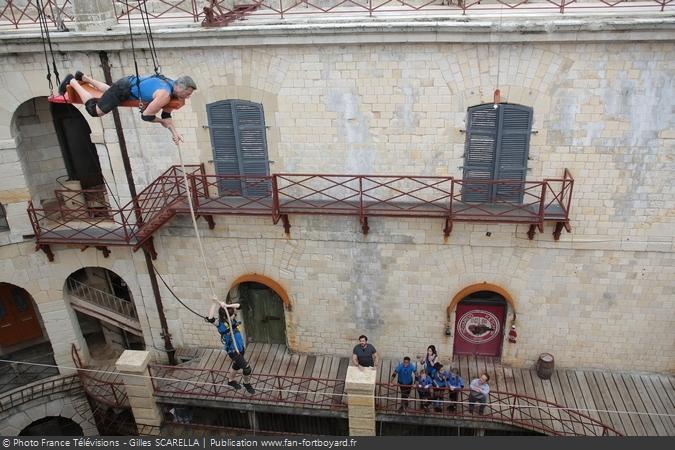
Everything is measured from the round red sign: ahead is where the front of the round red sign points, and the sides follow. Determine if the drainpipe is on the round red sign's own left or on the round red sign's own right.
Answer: on the round red sign's own right

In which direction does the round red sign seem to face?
toward the camera

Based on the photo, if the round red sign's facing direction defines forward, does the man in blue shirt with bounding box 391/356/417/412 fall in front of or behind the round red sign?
in front

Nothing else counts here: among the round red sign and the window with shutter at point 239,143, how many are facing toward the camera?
2

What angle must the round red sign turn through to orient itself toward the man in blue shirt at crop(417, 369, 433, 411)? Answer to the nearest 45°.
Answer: approximately 45° to its right

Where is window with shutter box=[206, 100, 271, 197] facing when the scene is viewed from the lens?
facing the viewer

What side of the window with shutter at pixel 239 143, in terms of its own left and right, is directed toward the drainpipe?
right

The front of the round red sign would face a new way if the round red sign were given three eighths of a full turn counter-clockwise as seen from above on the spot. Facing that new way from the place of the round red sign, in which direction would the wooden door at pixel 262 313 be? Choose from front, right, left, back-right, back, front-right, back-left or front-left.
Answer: back-left

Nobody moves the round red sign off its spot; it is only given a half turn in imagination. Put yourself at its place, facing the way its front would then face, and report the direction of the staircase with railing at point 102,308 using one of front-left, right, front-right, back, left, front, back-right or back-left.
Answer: left

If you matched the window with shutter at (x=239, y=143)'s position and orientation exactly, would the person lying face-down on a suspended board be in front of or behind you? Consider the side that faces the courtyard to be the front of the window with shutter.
in front
